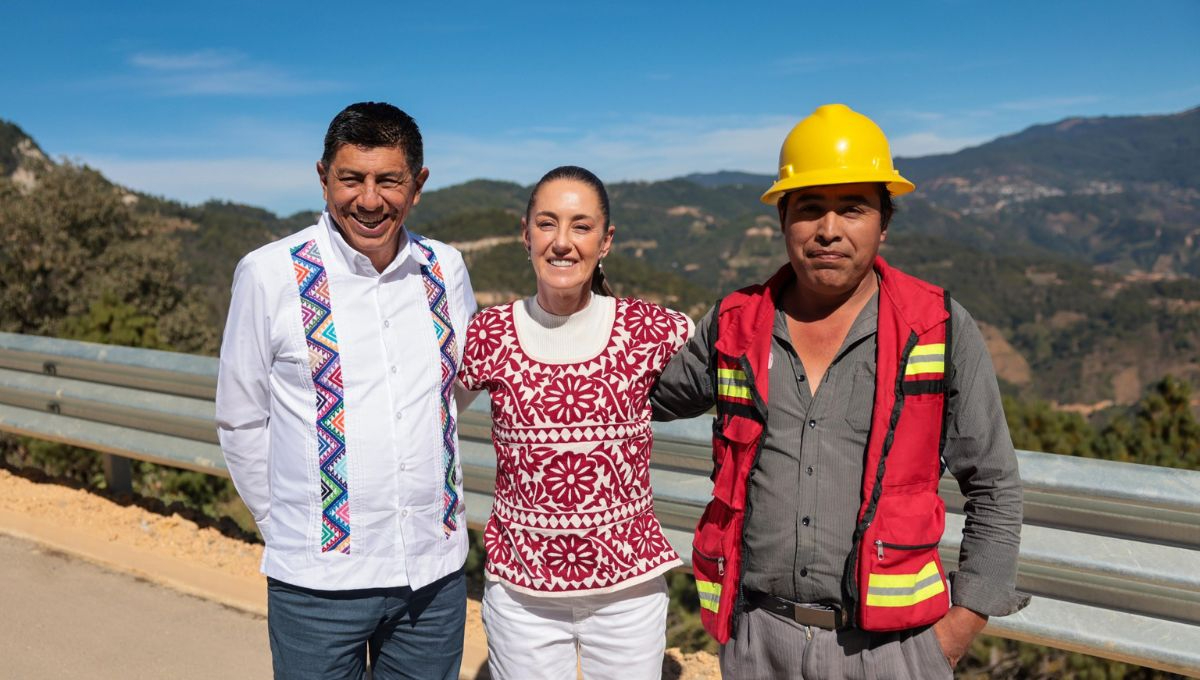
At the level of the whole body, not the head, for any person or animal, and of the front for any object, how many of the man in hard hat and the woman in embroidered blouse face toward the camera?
2

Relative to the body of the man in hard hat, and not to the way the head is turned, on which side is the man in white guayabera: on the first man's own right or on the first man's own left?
on the first man's own right

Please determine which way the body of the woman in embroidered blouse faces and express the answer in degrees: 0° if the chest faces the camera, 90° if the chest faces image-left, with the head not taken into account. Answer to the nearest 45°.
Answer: approximately 0°

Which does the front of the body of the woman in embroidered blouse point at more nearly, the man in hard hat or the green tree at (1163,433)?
the man in hard hat

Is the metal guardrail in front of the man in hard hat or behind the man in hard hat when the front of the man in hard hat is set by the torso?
behind

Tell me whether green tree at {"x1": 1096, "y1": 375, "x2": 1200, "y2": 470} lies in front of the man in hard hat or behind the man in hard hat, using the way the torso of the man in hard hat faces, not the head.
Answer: behind

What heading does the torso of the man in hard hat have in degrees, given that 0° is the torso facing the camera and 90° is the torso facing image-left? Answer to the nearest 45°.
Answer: approximately 0°

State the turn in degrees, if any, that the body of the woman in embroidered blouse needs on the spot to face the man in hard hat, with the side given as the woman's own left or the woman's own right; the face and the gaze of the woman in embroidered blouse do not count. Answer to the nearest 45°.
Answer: approximately 45° to the woman's own left

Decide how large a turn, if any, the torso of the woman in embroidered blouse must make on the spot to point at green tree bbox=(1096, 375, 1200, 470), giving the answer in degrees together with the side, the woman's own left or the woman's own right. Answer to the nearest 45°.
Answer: approximately 135° to the woman's own left
